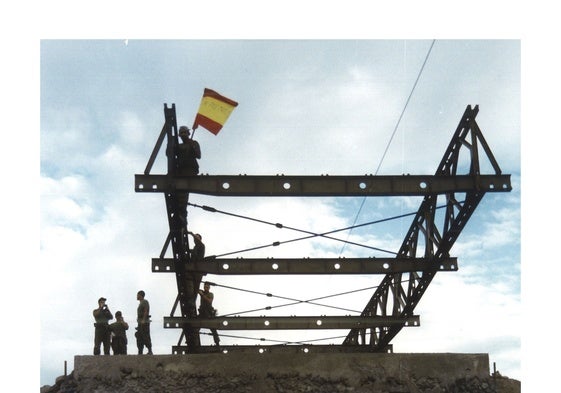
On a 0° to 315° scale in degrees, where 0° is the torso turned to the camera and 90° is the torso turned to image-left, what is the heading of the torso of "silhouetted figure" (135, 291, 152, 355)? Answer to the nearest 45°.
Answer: approximately 90°
